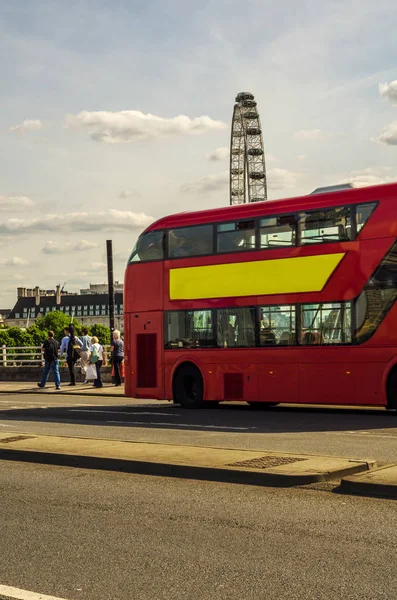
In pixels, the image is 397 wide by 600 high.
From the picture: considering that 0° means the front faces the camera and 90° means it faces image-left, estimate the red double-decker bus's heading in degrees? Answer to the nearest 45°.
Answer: approximately 315°

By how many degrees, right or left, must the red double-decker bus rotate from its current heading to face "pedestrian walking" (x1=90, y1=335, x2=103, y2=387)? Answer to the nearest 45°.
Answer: approximately 180°

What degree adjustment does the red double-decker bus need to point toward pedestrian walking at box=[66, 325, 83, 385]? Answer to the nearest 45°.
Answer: approximately 180°

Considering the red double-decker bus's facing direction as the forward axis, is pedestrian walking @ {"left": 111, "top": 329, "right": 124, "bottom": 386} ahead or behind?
behind
